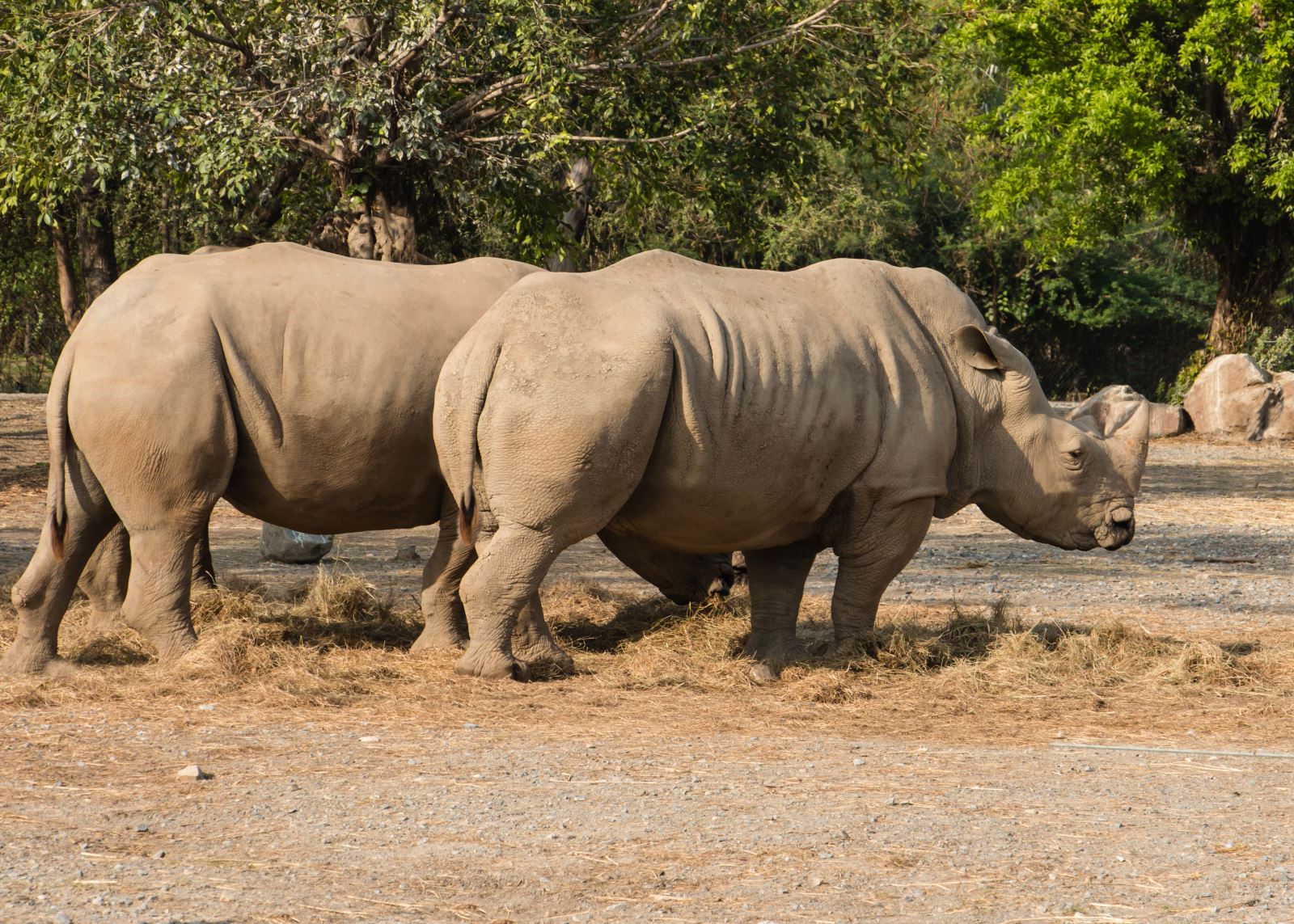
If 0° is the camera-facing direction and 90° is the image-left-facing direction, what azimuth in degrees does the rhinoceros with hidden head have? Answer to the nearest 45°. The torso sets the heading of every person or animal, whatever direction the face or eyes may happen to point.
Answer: approximately 270°

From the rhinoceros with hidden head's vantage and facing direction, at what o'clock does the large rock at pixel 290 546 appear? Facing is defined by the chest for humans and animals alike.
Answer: The large rock is roughly at 9 o'clock from the rhinoceros with hidden head.

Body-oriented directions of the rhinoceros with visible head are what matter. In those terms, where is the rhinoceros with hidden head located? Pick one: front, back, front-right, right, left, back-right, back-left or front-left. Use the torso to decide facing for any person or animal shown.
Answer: back

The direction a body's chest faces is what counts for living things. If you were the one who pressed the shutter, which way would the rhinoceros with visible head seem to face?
facing to the right of the viewer

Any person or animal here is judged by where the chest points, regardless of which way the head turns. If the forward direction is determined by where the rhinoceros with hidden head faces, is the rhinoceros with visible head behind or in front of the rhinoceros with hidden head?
in front

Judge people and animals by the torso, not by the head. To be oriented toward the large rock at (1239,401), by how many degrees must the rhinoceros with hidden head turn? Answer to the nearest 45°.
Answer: approximately 45° to its left

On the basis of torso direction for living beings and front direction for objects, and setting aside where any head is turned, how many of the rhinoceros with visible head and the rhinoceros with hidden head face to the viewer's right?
2

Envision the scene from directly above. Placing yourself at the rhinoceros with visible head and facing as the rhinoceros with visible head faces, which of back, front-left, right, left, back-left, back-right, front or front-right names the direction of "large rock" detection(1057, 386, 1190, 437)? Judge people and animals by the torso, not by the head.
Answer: front-left

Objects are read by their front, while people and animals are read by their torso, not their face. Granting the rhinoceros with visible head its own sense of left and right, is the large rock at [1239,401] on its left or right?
on its left

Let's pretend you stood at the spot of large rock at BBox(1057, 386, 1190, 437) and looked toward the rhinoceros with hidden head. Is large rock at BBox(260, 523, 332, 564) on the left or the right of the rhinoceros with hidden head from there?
right
